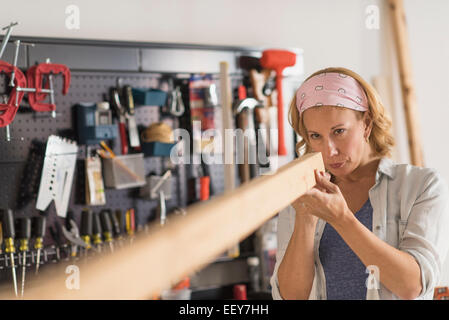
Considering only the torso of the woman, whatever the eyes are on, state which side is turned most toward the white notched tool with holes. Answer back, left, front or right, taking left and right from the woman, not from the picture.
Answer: right

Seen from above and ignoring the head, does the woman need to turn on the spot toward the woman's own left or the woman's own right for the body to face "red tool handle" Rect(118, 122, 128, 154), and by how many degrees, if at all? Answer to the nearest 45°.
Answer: approximately 90° to the woman's own right

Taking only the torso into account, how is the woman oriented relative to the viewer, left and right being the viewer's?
facing the viewer and to the left of the viewer

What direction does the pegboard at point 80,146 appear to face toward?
toward the camera

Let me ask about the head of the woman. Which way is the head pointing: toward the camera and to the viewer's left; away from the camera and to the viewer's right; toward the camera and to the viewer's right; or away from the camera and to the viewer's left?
toward the camera and to the viewer's left

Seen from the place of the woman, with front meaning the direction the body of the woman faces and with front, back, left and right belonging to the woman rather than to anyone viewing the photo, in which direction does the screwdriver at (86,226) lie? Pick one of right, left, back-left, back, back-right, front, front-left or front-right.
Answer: right

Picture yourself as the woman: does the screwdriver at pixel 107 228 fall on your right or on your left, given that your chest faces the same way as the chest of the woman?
on your right

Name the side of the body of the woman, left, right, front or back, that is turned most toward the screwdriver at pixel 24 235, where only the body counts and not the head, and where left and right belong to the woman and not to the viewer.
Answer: right

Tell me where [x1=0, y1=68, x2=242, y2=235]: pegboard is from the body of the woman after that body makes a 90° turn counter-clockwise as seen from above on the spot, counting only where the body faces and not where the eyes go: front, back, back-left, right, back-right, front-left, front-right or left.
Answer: back

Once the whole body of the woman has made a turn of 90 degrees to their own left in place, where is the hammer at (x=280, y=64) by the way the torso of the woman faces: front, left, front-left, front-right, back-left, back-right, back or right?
back-left
